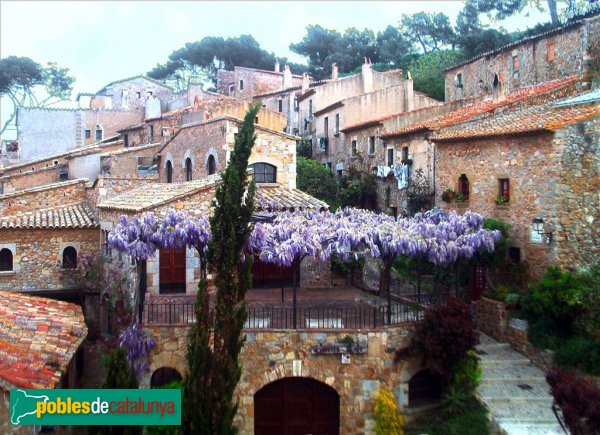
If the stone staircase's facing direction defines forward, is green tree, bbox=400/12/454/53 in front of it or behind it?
behind

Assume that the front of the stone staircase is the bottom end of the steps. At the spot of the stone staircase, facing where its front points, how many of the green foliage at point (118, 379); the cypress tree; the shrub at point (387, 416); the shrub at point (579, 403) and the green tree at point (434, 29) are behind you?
1

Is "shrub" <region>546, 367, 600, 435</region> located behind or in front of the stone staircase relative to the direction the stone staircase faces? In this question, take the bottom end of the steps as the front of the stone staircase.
in front

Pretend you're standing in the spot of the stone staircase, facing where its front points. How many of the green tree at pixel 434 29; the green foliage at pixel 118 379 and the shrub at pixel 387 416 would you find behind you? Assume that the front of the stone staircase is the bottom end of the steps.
1

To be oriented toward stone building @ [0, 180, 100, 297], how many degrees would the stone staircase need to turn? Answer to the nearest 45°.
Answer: approximately 90° to its right

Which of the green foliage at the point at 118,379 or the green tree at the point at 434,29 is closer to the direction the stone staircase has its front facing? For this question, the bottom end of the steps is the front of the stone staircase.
the green foliage

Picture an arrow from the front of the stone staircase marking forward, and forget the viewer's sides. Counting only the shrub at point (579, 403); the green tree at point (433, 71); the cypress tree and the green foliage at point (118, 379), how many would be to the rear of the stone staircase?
1

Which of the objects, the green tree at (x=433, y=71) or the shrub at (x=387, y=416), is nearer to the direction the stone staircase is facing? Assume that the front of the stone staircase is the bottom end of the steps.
the shrub

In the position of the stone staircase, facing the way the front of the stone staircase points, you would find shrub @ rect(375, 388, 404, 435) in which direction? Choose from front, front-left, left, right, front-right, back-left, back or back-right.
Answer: front-right

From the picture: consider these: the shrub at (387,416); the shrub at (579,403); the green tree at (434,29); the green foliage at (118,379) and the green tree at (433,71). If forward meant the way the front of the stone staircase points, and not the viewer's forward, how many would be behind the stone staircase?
2

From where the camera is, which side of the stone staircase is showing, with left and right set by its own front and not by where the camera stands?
front

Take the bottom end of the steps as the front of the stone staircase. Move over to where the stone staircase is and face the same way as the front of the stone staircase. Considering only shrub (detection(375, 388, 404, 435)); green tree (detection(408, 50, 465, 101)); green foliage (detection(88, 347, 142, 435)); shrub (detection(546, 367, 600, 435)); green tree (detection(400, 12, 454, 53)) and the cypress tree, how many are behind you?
2

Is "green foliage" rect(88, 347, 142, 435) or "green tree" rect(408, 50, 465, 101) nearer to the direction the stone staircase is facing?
the green foliage
